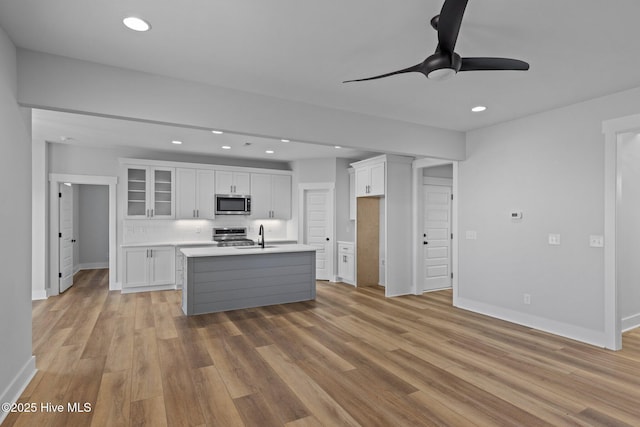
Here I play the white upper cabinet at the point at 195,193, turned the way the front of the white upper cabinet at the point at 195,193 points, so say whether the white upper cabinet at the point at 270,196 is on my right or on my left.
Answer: on my left

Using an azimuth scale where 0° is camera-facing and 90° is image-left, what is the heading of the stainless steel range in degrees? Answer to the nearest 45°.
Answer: approximately 0°

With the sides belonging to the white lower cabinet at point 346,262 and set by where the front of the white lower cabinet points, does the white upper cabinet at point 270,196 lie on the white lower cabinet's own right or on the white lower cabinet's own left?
on the white lower cabinet's own right

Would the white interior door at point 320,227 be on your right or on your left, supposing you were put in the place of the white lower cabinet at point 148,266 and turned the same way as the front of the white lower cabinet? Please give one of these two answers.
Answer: on your left

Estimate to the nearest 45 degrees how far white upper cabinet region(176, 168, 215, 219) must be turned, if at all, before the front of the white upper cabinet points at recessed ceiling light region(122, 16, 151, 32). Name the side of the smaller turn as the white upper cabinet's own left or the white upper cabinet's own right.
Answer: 0° — it already faces it

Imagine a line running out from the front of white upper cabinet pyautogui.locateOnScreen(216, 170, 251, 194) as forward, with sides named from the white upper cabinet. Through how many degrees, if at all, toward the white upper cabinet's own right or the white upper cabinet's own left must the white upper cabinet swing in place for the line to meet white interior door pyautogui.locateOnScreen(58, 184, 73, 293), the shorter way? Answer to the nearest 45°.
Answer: approximately 90° to the white upper cabinet's own right

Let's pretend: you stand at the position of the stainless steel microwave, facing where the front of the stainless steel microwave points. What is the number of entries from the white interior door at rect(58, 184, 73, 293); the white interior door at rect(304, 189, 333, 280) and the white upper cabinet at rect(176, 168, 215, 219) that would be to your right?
2

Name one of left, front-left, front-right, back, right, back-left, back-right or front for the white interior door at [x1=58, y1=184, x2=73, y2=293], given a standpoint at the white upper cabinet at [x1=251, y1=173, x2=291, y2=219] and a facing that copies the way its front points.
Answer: right

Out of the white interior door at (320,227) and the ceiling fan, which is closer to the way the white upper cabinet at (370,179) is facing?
the ceiling fan

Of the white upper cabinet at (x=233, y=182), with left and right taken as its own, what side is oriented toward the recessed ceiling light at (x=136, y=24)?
front

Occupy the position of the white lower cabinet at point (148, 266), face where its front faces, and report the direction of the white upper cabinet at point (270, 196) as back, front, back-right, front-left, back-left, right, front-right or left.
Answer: left
